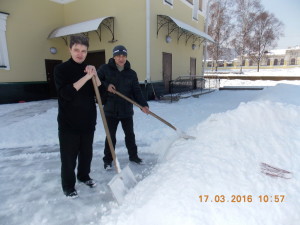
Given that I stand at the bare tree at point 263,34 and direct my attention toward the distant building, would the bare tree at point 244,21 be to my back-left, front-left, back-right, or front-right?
back-left

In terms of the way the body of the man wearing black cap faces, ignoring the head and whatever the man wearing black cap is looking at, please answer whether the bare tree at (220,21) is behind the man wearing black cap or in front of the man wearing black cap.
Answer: behind

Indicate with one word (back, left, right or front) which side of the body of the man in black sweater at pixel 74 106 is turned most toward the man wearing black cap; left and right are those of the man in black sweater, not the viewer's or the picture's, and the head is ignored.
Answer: left

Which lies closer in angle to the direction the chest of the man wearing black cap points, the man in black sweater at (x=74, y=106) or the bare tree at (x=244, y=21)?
the man in black sweater

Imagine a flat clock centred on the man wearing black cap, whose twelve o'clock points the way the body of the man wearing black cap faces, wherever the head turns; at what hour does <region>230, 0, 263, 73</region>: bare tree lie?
The bare tree is roughly at 7 o'clock from the man wearing black cap.

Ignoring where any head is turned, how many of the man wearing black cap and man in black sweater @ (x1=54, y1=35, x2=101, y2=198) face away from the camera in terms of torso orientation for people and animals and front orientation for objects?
0

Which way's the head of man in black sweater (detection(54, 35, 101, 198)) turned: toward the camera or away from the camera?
toward the camera

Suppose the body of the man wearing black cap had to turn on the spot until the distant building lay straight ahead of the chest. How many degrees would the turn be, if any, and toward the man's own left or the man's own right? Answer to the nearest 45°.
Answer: approximately 135° to the man's own left

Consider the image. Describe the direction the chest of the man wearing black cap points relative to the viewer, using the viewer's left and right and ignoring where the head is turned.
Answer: facing the viewer

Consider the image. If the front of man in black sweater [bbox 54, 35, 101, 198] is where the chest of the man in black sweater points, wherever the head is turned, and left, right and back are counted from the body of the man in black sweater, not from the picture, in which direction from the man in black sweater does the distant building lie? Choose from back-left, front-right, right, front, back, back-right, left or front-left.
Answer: left

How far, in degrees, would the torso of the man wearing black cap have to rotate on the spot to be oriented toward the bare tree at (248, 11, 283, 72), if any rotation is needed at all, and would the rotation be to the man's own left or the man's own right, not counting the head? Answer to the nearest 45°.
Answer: approximately 135° to the man's own left

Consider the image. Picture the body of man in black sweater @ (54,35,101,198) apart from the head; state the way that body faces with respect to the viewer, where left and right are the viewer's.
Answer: facing the viewer and to the right of the viewer
